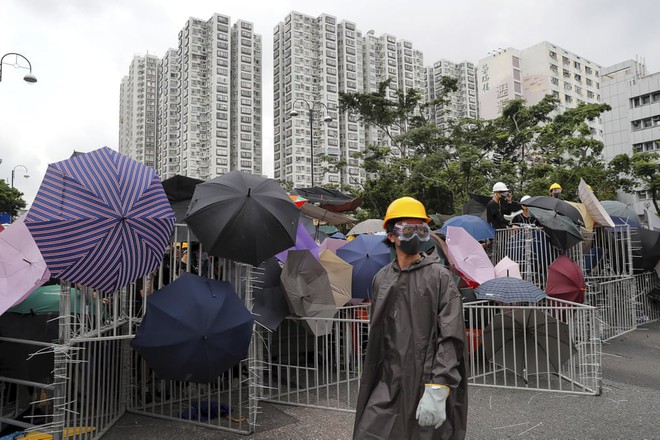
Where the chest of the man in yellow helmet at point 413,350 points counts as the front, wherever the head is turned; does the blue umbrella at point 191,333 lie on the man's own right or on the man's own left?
on the man's own right

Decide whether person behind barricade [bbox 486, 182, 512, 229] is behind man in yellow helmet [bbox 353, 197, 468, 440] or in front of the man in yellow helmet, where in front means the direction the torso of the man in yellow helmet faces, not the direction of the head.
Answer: behind

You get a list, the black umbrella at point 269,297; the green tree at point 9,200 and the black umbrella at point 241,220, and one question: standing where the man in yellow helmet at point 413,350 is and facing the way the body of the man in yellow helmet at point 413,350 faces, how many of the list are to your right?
3

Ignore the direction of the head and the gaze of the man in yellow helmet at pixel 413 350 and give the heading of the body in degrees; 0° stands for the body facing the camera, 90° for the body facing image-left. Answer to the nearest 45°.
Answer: approximately 45°

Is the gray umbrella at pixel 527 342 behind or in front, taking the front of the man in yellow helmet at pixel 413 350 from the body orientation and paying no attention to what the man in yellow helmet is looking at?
behind

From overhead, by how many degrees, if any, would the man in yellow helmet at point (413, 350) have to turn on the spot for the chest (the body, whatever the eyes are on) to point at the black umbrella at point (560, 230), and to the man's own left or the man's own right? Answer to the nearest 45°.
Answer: approximately 180°

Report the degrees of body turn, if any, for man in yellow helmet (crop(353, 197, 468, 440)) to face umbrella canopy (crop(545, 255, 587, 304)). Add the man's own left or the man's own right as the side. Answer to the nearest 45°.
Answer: approximately 180°

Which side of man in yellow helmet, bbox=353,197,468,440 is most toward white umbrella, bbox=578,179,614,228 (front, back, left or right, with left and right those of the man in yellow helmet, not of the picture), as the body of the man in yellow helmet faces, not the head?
back

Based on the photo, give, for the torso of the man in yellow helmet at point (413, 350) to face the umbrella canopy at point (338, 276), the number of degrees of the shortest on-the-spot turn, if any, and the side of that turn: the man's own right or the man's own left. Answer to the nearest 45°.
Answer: approximately 135° to the man's own right

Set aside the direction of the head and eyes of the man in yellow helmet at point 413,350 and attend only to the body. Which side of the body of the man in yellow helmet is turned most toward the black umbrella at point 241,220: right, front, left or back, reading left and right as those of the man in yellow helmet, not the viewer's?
right

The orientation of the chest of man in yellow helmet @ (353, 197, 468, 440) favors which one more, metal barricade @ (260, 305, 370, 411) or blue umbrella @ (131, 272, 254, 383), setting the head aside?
the blue umbrella

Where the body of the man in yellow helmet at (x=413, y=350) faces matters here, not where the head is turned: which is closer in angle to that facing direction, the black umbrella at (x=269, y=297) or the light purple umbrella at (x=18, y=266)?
the light purple umbrella

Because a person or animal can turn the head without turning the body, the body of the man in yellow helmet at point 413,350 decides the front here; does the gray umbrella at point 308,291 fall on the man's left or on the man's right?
on the man's right
